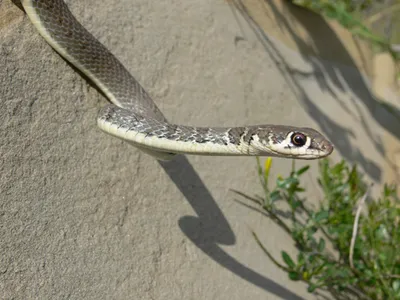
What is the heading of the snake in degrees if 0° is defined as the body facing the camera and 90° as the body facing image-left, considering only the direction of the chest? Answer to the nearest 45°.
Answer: approximately 270°
